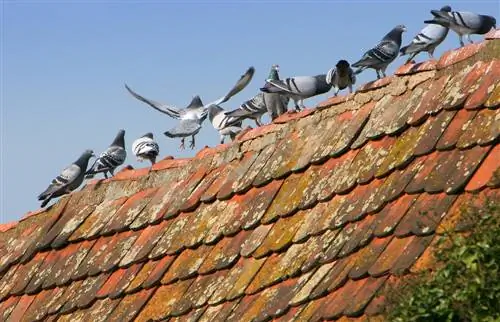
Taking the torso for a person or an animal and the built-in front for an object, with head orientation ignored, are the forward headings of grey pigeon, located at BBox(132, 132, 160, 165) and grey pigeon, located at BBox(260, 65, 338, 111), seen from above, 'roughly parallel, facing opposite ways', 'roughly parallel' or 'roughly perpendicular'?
roughly perpendicular

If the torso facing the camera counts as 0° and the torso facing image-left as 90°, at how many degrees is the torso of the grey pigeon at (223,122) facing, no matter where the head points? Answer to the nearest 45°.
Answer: approximately 90°

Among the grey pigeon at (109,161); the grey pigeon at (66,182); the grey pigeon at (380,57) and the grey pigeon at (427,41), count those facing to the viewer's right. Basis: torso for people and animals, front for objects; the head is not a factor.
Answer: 4

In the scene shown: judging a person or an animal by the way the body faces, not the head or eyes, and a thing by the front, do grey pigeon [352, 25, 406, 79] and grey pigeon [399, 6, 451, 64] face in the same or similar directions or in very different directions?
same or similar directions

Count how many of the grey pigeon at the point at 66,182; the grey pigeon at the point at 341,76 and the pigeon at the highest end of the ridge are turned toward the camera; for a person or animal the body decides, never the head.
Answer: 1

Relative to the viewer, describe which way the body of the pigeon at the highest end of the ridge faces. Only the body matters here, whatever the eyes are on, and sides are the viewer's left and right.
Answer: facing to the right of the viewer

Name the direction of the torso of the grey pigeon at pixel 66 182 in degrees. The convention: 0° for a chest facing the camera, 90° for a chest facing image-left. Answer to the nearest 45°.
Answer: approximately 270°

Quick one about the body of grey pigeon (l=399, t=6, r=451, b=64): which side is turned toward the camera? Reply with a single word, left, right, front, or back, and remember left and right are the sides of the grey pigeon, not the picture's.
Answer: right

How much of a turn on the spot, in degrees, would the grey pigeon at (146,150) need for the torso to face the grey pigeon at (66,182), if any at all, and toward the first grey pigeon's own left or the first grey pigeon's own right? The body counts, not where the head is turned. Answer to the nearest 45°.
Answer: approximately 90° to the first grey pigeon's own left
